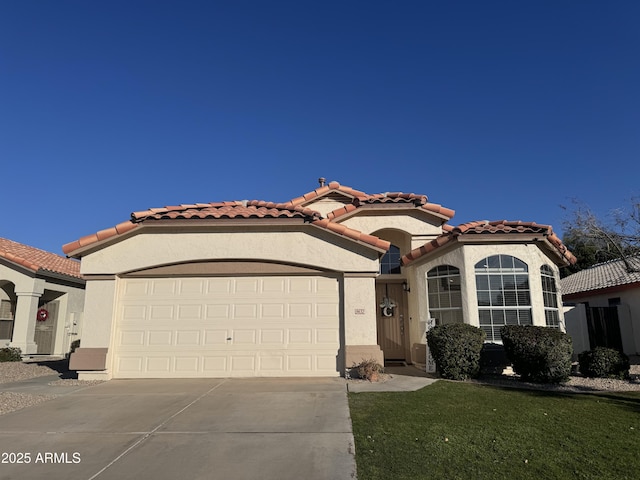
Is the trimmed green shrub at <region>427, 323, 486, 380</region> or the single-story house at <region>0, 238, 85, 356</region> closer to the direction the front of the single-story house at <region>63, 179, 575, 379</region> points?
the trimmed green shrub

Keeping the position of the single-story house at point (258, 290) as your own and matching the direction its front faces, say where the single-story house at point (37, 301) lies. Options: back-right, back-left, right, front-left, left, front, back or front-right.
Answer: back-right

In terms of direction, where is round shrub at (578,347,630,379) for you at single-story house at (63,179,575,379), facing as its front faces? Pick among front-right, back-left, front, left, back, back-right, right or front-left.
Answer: left

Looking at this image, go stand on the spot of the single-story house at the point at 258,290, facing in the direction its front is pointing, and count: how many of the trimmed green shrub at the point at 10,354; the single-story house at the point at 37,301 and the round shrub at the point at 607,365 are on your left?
1

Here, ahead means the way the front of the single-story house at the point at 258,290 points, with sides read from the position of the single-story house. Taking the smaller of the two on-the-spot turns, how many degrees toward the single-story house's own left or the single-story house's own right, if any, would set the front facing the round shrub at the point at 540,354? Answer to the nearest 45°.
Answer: approximately 90° to the single-story house's own left

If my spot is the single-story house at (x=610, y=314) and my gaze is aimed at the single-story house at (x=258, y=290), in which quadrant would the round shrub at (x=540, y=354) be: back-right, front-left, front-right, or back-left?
front-left

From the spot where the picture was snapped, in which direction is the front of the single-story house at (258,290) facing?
facing the viewer

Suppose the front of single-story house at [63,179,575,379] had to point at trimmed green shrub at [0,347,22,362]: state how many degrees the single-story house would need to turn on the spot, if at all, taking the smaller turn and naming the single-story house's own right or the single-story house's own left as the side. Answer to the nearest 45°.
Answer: approximately 135° to the single-story house's own right

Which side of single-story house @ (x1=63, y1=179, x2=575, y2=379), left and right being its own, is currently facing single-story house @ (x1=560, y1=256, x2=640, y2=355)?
left
